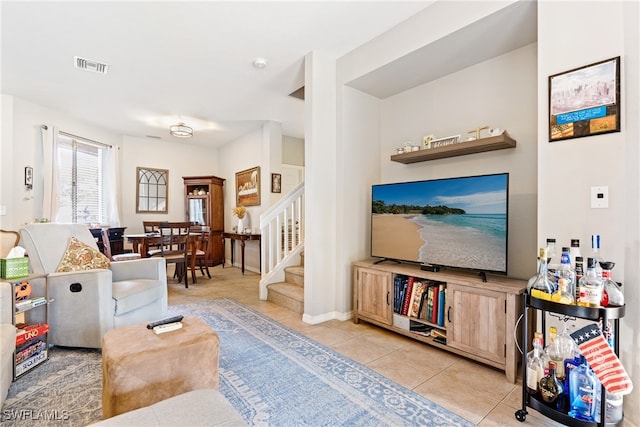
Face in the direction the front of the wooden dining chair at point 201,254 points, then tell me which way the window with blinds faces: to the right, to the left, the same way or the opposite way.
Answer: the opposite way

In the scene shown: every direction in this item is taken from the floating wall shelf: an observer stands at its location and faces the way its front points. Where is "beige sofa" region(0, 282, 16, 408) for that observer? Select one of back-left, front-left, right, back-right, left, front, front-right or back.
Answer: front

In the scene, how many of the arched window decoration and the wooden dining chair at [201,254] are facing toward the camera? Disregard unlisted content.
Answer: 1

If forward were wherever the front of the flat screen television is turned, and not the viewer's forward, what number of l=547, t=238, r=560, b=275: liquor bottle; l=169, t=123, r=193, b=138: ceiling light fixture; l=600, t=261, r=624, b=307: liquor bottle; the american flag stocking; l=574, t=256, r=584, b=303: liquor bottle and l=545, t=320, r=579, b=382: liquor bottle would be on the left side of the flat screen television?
5

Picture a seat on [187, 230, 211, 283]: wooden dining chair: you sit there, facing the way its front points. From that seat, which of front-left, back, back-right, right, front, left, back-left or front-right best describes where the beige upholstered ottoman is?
back-left

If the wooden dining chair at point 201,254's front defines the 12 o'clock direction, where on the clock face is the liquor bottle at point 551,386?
The liquor bottle is roughly at 7 o'clock from the wooden dining chair.

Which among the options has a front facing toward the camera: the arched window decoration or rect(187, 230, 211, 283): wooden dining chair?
the arched window decoration

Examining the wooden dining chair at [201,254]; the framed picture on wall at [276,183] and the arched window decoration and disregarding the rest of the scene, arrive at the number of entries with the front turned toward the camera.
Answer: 2

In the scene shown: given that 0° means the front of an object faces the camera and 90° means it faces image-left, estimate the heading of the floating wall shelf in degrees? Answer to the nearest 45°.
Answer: approximately 45°

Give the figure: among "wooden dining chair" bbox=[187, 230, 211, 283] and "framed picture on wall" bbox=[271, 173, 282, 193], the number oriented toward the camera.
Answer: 1

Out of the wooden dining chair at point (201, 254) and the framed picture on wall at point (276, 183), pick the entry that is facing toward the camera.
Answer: the framed picture on wall

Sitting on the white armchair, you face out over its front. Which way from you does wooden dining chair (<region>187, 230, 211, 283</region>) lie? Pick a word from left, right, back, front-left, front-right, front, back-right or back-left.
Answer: left

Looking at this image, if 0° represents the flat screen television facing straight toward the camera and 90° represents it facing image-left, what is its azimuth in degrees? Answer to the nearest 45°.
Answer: approximately 45°

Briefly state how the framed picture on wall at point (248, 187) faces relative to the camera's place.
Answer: facing the viewer and to the left of the viewer

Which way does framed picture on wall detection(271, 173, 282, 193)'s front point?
toward the camera

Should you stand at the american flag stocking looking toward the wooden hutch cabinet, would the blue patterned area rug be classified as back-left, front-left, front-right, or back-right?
front-left

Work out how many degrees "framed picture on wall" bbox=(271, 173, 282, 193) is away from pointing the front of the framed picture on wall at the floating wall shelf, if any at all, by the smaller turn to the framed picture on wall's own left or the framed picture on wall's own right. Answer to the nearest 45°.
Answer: approximately 45° to the framed picture on wall's own left
